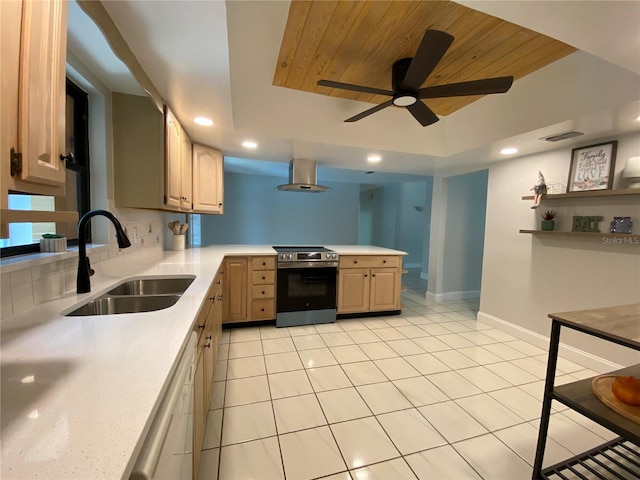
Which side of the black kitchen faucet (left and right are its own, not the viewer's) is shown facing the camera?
right

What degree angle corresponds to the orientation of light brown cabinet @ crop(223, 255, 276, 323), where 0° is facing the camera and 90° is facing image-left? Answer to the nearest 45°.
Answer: approximately 0°

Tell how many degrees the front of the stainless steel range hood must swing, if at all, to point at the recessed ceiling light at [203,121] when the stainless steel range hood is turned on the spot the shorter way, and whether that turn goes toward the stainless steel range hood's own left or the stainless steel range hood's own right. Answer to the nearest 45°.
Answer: approximately 45° to the stainless steel range hood's own right

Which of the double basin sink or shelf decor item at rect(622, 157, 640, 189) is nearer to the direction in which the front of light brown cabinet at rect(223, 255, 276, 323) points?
the double basin sink

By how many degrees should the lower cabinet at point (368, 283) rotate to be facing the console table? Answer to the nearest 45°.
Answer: approximately 45° to its left

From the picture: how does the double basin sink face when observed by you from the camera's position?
facing to the right of the viewer

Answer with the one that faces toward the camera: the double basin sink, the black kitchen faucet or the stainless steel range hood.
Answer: the stainless steel range hood

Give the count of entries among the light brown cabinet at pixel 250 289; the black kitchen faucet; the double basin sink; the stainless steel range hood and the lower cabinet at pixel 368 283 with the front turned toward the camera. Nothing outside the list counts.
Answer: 3

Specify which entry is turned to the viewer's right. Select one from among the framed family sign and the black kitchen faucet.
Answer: the black kitchen faucet

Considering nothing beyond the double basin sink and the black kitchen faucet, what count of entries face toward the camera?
0

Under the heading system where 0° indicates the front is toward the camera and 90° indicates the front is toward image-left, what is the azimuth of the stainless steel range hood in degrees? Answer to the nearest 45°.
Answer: approximately 0°

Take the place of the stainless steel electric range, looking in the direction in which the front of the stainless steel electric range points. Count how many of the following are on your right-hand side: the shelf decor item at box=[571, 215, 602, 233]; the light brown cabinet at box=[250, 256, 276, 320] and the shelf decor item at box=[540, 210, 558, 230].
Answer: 1
